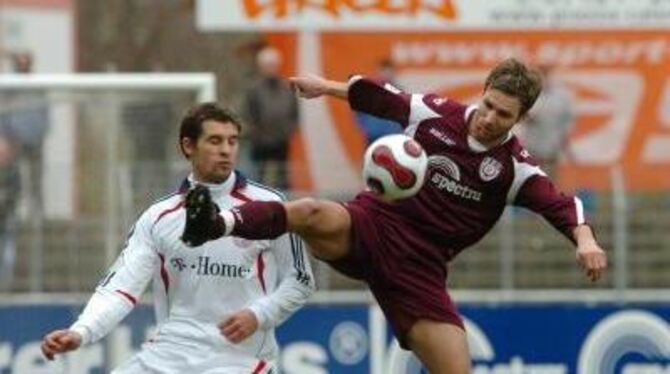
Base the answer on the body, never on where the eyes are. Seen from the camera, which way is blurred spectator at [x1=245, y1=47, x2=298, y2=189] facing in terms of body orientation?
toward the camera

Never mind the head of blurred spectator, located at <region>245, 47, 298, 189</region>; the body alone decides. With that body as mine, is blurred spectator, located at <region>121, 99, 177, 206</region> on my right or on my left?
on my right

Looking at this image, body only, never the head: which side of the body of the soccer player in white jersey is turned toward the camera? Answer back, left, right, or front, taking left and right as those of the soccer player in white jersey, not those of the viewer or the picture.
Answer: front

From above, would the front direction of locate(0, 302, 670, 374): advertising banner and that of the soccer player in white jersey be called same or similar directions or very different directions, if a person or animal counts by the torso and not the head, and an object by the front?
same or similar directions

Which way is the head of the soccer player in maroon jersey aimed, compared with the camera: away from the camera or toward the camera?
toward the camera
